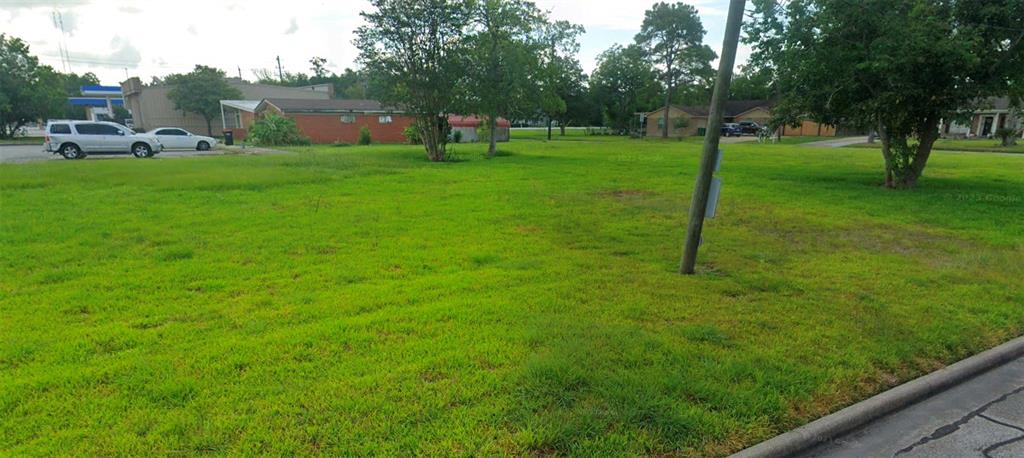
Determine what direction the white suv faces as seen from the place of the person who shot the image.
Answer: facing to the right of the viewer

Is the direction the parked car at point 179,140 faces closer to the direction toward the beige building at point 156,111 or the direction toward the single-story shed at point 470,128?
the single-story shed

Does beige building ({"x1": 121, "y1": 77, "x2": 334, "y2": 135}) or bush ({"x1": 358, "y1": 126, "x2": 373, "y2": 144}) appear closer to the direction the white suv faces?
the bush

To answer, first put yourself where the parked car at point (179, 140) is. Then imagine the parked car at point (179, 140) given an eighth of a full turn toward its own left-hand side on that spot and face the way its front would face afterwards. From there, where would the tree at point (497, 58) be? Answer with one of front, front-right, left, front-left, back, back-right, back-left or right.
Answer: right

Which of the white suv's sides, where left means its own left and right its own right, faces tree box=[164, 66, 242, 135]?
left

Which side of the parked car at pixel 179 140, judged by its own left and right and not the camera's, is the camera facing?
right

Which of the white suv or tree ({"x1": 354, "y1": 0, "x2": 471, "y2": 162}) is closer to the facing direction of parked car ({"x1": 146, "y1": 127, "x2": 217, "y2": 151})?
the tree

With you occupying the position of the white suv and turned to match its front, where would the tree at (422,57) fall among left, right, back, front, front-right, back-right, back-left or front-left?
front-right

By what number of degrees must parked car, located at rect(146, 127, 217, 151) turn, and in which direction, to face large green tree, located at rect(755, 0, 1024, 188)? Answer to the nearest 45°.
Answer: approximately 45° to its right

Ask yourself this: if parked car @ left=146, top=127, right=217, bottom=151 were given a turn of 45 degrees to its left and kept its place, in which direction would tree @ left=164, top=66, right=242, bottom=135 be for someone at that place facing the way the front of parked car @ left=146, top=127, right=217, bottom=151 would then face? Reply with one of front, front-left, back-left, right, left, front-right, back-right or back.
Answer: front-left

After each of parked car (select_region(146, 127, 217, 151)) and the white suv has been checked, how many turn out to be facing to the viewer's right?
2

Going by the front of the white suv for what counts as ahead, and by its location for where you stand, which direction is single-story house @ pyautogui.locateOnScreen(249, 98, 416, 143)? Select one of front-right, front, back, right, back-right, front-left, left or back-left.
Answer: front-left

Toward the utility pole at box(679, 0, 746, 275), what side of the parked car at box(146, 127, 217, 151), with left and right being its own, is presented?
right
